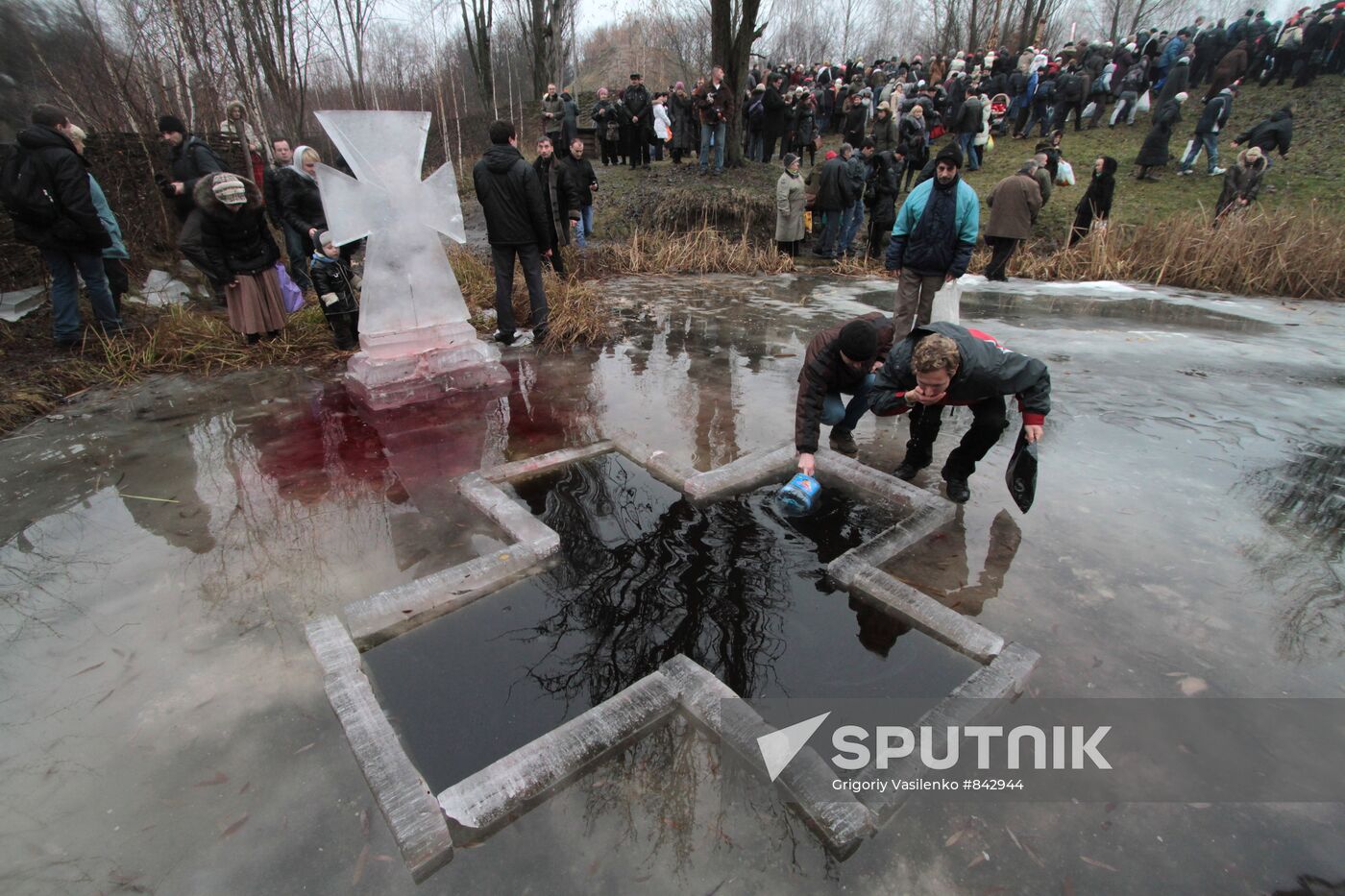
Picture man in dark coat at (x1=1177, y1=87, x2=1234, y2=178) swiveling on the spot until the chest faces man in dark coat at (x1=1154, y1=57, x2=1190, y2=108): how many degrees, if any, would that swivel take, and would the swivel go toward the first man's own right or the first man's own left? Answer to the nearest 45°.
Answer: approximately 135° to the first man's own left

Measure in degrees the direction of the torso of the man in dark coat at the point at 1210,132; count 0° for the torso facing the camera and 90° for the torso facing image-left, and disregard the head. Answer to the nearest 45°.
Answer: approximately 270°

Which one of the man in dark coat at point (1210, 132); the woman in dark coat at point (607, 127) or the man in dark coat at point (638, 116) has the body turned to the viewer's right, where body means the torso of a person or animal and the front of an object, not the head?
the man in dark coat at point (1210, 132)

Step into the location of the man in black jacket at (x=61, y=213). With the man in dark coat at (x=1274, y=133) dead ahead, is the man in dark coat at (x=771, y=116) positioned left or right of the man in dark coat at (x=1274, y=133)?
left

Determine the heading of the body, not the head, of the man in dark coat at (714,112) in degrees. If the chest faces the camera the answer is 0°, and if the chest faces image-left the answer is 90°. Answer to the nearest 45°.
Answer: approximately 0°

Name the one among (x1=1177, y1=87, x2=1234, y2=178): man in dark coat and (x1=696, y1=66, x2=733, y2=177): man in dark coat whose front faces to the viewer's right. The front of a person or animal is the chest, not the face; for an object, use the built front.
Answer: (x1=1177, y1=87, x2=1234, y2=178): man in dark coat

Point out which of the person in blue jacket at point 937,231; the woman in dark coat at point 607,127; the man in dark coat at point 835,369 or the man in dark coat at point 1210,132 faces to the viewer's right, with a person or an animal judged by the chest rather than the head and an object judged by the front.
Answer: the man in dark coat at point 1210,132

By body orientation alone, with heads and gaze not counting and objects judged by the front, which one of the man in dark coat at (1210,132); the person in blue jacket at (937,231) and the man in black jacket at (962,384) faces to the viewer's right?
the man in dark coat
